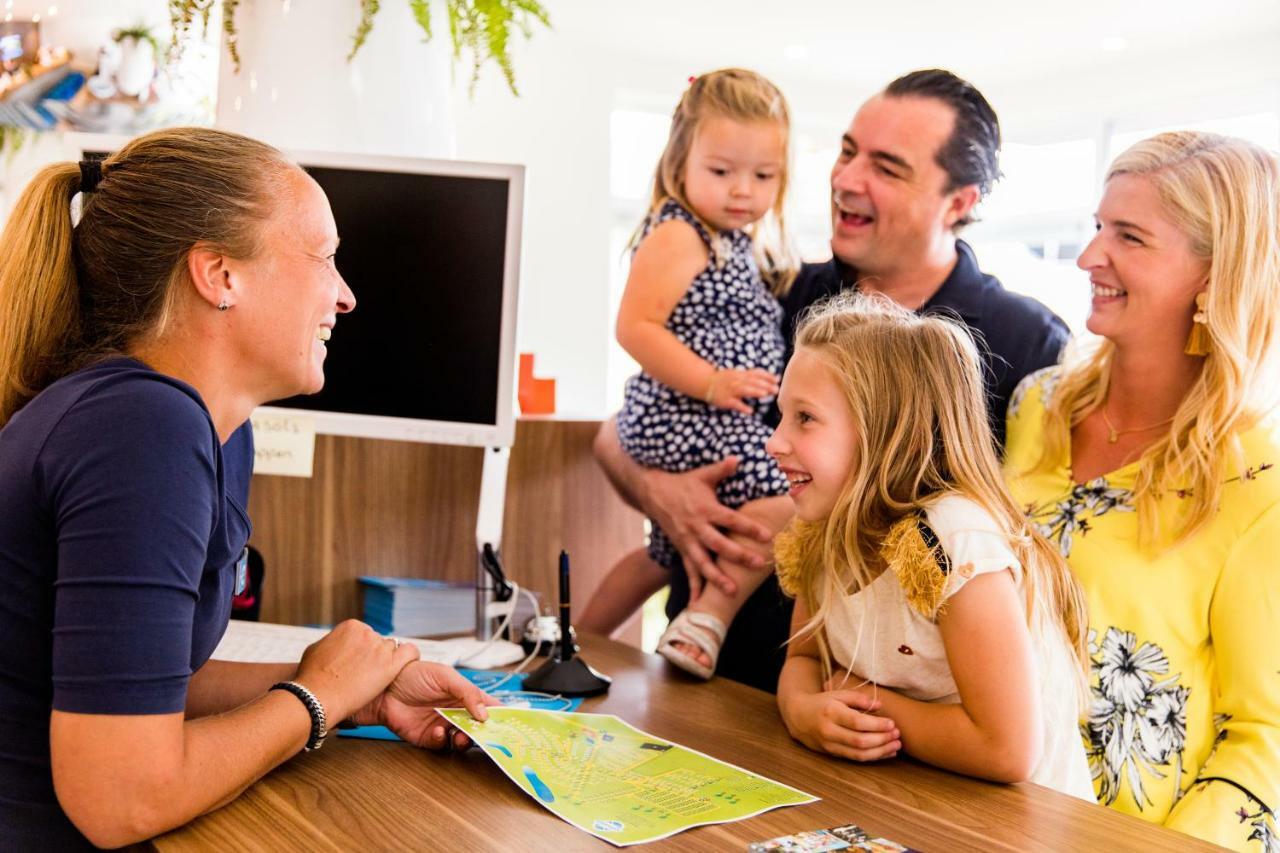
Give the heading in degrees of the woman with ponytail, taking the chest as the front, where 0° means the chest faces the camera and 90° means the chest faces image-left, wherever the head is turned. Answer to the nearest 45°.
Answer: approximately 270°

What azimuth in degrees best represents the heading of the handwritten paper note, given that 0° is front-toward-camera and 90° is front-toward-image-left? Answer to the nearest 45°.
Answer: approximately 0°

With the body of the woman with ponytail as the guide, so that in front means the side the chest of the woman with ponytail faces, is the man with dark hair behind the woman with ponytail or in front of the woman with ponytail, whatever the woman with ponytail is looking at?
in front

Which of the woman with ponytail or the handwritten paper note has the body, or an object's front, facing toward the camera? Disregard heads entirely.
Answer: the handwritten paper note

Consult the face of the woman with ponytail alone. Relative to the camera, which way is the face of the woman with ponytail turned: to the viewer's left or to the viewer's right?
to the viewer's right

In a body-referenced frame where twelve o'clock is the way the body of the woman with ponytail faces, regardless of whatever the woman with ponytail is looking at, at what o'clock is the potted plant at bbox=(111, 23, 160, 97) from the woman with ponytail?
The potted plant is roughly at 9 o'clock from the woman with ponytail.

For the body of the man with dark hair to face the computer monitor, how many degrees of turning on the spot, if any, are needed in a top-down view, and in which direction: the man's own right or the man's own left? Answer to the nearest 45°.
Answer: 0° — they already face it

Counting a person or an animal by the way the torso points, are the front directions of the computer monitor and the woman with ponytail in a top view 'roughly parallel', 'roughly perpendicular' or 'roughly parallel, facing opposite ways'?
roughly perpendicular

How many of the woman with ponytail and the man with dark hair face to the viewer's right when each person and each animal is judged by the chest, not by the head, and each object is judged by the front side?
1

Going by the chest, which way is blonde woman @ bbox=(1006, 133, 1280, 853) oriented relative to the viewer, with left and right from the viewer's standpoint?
facing the viewer and to the left of the viewer

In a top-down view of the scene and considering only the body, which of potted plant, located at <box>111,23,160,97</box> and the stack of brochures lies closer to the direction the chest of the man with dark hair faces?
the stack of brochures

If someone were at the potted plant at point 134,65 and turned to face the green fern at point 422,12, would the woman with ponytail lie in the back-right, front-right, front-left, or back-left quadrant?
front-right

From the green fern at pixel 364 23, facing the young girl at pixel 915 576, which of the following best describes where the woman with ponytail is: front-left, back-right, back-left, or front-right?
front-right

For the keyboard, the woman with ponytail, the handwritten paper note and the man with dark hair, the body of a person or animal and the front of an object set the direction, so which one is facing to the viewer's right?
the woman with ponytail

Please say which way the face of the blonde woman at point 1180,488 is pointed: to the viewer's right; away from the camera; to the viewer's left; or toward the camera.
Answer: to the viewer's left

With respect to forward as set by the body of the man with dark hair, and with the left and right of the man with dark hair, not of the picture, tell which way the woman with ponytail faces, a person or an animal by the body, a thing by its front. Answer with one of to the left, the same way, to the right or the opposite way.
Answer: the opposite way
